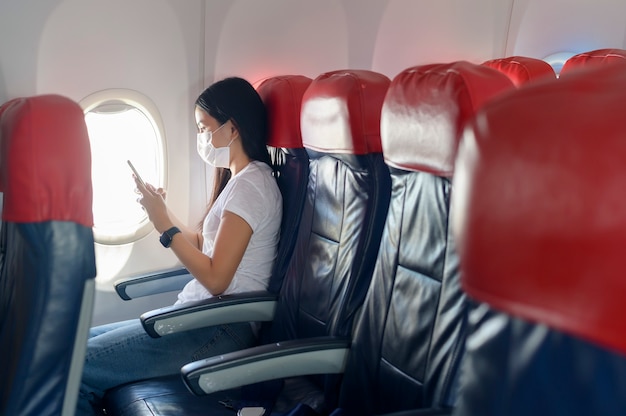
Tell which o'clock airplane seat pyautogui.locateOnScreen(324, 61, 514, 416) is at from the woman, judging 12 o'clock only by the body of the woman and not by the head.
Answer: The airplane seat is roughly at 8 o'clock from the woman.

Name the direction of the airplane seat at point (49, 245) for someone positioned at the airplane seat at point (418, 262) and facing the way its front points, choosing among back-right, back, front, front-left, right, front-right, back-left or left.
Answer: front

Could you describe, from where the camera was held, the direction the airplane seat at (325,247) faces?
facing the viewer and to the left of the viewer

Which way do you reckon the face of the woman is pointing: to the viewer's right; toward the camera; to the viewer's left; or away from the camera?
to the viewer's left

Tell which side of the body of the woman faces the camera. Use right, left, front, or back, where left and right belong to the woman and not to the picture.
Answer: left

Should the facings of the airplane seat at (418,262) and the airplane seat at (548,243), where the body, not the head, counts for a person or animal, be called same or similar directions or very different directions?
same or similar directions

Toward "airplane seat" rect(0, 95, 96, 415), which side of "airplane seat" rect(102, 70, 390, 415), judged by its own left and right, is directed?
front

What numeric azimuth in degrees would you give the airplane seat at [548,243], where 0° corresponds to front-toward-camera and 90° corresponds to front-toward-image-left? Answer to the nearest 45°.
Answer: approximately 45°

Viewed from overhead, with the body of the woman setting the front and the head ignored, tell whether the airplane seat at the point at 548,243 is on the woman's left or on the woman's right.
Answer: on the woman's left
